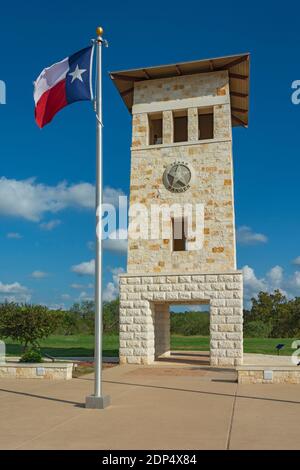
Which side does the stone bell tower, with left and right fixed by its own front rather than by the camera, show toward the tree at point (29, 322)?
right

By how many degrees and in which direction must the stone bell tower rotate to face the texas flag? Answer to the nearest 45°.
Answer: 0° — it already faces it

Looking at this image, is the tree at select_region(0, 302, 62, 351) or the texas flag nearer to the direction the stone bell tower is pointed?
the texas flag

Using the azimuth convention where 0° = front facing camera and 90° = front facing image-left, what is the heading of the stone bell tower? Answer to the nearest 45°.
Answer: approximately 0°
